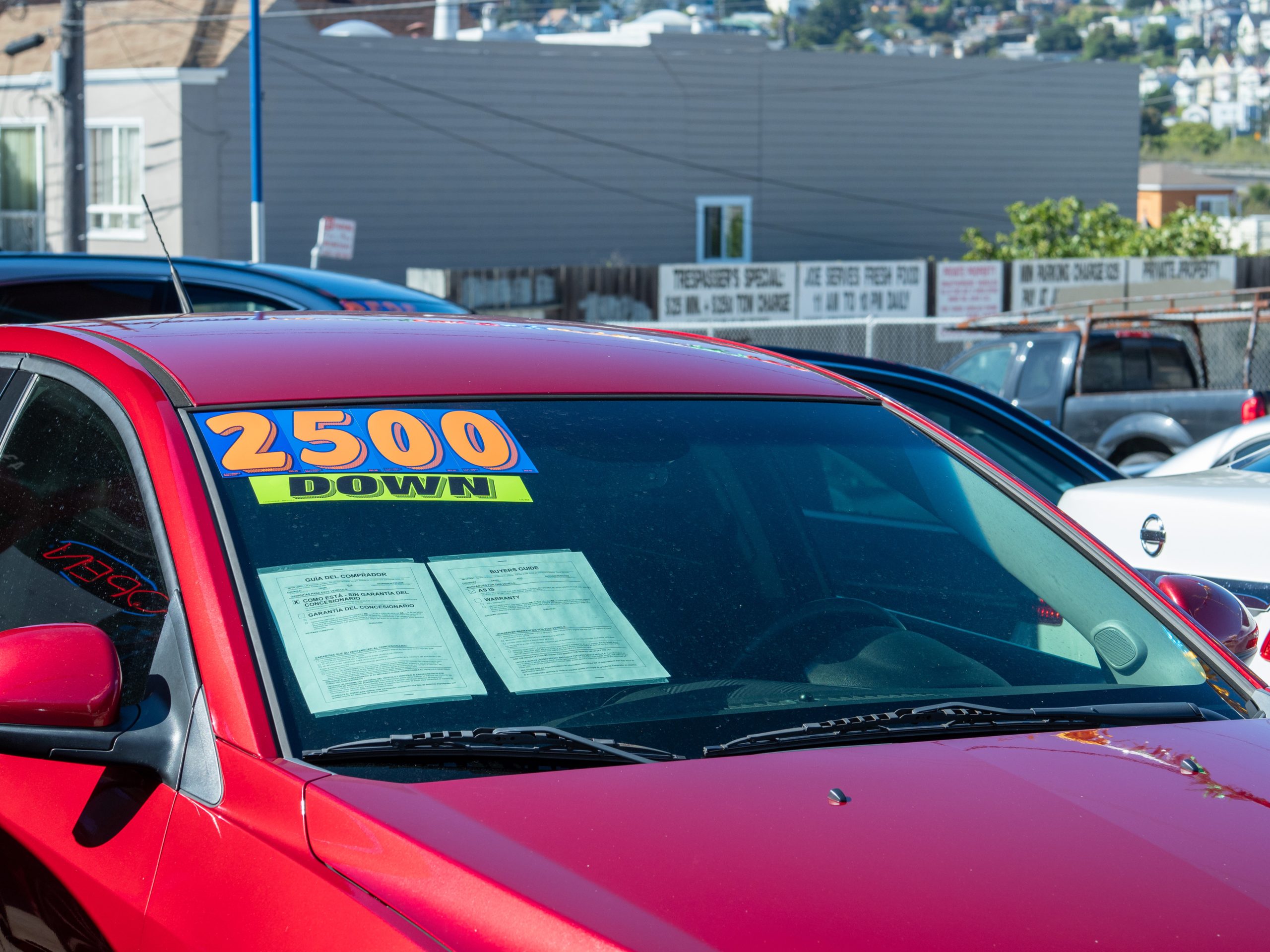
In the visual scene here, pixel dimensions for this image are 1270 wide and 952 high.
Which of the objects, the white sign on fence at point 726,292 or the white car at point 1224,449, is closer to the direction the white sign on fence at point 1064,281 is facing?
the white car

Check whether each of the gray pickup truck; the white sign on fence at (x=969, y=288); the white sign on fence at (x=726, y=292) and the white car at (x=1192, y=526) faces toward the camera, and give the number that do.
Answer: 2

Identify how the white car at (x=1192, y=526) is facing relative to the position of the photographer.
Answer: facing away from the viewer and to the right of the viewer

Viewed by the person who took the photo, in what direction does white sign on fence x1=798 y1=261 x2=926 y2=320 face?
facing the viewer

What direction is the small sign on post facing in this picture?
toward the camera

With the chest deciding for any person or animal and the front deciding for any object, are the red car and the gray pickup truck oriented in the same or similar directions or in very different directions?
very different directions

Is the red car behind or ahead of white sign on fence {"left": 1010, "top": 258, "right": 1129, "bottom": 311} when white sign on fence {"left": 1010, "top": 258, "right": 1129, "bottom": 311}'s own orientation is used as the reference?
ahead

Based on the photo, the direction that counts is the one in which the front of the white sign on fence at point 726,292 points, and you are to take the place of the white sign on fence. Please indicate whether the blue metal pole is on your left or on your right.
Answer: on your right

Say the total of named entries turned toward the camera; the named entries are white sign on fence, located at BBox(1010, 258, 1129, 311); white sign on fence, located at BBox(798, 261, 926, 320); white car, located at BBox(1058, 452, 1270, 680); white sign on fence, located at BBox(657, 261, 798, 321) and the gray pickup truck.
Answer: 3

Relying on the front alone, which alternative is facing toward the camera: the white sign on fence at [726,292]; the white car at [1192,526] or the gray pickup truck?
the white sign on fence

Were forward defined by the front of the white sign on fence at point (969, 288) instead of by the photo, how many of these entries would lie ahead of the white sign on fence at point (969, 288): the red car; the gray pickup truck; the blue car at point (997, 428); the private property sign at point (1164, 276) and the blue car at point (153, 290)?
4

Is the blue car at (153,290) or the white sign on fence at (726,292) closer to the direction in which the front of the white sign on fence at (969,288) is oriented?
the blue car

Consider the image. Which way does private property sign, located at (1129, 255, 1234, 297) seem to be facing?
toward the camera

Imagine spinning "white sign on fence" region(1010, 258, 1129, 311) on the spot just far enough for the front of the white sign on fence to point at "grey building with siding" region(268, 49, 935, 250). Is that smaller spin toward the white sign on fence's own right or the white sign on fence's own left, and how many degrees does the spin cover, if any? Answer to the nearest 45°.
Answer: approximately 90° to the white sign on fence's own right

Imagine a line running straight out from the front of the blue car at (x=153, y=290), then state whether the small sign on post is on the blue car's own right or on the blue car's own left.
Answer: on the blue car's own left

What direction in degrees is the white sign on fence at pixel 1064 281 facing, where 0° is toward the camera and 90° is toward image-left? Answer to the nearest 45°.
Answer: approximately 0°

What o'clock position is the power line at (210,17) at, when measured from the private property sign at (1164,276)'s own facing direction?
The power line is roughly at 2 o'clock from the private property sign.

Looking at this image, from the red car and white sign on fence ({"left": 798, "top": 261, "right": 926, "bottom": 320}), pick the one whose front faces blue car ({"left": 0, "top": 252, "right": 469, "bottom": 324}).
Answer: the white sign on fence

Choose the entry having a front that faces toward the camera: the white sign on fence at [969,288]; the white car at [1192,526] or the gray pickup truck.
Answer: the white sign on fence

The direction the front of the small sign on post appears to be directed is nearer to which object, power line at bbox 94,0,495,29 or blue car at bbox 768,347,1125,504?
the blue car

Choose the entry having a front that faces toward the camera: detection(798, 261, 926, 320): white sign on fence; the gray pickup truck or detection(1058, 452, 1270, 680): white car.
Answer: the white sign on fence
